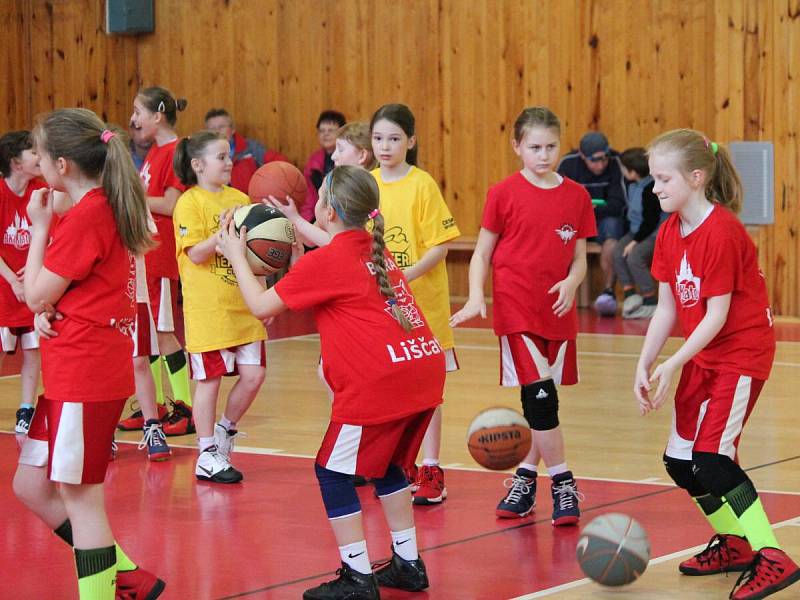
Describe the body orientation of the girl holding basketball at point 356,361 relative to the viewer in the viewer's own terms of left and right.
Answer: facing away from the viewer and to the left of the viewer

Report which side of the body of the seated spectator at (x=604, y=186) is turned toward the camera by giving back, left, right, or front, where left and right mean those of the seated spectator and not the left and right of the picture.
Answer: front

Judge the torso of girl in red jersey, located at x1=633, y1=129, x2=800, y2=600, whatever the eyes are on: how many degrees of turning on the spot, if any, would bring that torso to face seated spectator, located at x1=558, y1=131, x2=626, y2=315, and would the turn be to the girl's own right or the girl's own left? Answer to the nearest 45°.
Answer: approximately 135° to the girl's own right

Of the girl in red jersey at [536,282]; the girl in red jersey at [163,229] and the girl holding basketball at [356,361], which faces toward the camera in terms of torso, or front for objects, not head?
the girl in red jersey at [536,282]

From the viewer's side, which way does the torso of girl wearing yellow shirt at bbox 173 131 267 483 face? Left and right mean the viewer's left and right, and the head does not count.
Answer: facing the viewer and to the right of the viewer

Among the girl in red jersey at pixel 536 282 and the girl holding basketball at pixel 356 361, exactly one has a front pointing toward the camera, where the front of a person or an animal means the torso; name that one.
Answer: the girl in red jersey

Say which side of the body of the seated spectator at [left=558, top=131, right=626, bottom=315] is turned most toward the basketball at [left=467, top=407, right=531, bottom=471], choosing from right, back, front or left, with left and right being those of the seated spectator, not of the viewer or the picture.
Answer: front

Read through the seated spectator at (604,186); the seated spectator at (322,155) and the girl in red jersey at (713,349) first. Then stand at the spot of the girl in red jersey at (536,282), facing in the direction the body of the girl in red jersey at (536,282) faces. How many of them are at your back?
2

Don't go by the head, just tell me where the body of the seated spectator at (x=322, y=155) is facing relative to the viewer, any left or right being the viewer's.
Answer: facing the viewer

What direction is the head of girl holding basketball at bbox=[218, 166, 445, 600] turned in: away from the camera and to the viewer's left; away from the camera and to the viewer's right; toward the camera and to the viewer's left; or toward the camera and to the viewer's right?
away from the camera and to the viewer's left

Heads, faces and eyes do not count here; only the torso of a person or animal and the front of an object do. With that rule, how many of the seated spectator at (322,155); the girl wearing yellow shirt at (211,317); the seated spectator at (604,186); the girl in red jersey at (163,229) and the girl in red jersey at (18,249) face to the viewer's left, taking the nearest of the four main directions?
1
